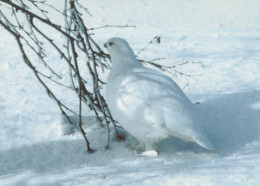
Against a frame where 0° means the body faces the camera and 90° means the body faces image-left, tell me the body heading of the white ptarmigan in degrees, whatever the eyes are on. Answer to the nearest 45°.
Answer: approximately 90°
